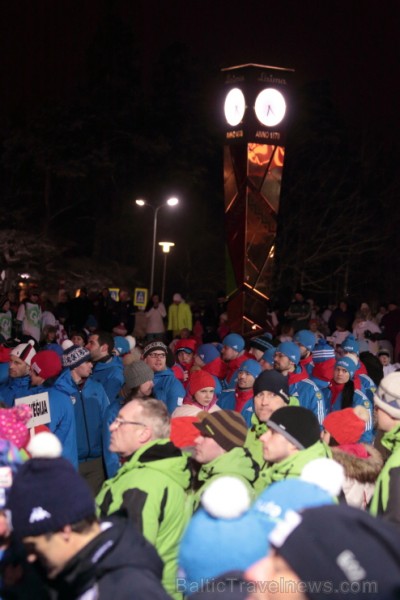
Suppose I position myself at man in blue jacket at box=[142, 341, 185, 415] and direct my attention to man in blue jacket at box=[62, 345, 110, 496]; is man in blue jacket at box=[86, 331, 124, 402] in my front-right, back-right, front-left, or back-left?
front-right

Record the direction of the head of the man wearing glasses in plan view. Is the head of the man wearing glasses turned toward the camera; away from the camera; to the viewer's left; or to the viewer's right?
to the viewer's left

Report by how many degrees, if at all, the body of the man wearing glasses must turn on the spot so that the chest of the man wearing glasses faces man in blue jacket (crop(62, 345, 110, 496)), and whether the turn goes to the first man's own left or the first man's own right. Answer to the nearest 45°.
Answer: approximately 90° to the first man's own right

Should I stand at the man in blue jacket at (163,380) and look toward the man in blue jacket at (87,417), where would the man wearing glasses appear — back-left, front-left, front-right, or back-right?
front-left

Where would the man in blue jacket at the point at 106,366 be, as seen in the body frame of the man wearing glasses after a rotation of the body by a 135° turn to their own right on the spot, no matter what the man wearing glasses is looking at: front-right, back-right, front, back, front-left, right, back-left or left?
front-left
